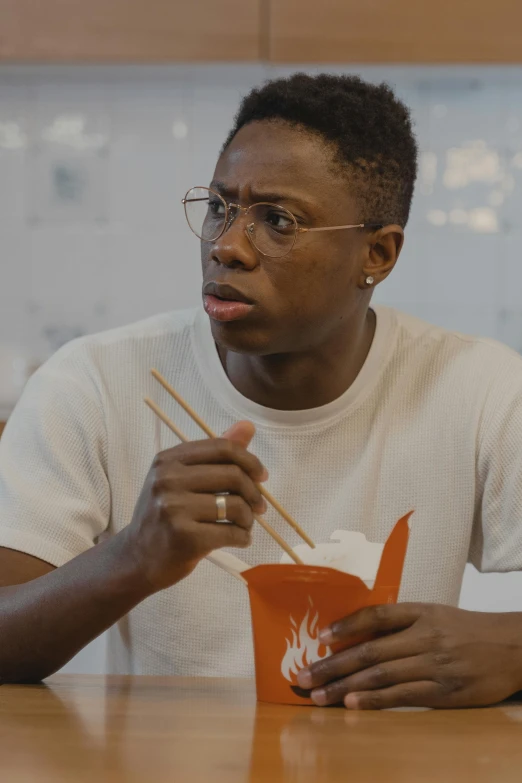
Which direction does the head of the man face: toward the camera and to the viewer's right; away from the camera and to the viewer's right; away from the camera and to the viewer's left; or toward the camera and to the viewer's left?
toward the camera and to the viewer's left

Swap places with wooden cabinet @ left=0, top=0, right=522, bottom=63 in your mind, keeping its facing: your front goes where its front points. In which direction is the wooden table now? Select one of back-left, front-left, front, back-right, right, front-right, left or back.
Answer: front

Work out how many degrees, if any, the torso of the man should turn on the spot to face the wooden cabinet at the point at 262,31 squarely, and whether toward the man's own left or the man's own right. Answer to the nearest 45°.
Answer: approximately 180°

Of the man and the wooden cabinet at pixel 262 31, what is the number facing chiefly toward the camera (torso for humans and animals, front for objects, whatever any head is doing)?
2

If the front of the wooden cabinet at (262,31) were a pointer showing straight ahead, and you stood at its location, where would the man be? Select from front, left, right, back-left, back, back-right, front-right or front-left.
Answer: front

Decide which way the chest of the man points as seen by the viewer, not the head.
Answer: toward the camera

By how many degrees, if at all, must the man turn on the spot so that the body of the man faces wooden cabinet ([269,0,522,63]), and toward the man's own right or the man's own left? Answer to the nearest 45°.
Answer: approximately 180°

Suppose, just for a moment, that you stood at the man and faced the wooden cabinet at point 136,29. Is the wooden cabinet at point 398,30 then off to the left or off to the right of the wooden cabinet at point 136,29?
right
